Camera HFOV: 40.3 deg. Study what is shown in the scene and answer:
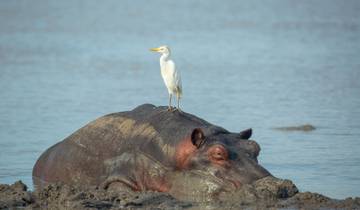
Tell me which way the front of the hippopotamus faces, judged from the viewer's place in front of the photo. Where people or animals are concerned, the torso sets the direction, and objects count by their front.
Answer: facing the viewer and to the right of the viewer

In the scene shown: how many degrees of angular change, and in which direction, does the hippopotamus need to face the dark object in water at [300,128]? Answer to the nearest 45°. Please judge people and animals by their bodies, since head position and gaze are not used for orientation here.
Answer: approximately 90° to its left

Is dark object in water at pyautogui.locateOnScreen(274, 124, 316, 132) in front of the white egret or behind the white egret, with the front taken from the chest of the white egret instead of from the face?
behind

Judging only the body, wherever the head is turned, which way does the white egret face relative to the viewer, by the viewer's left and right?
facing the viewer and to the left of the viewer
